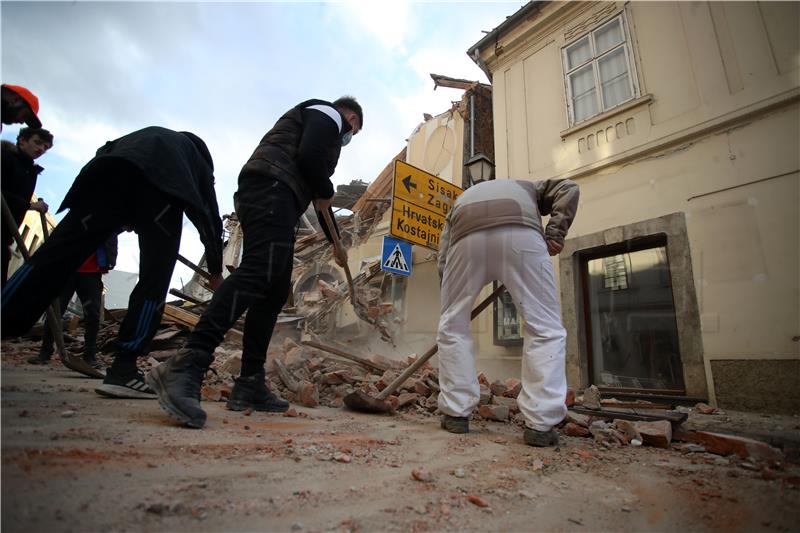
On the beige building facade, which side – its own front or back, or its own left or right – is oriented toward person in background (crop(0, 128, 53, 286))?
front

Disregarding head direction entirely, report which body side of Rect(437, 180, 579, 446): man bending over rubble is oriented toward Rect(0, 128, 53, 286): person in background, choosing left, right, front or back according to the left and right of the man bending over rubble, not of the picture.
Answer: left

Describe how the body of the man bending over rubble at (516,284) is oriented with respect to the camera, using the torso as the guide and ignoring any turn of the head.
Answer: away from the camera

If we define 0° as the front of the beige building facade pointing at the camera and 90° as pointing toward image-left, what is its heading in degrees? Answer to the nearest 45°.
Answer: approximately 45°

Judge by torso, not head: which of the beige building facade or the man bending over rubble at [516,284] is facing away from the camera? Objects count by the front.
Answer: the man bending over rubble

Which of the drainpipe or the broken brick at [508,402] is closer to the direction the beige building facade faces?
the broken brick

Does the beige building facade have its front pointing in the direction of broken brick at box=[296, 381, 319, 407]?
yes

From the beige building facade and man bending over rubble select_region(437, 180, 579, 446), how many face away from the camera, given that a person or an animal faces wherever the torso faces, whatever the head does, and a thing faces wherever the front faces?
1

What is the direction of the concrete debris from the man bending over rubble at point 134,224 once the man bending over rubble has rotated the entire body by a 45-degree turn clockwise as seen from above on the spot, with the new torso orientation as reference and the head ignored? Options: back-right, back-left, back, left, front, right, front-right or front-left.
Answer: front

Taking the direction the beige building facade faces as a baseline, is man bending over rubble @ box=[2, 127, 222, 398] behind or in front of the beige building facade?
in front

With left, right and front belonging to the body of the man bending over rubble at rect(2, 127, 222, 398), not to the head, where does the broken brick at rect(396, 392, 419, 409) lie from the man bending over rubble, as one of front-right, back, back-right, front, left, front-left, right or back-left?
front-right

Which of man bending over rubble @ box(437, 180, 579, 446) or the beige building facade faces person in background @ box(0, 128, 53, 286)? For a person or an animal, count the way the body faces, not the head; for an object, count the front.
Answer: the beige building facade

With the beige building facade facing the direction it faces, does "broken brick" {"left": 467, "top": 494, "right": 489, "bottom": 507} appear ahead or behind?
ahead
